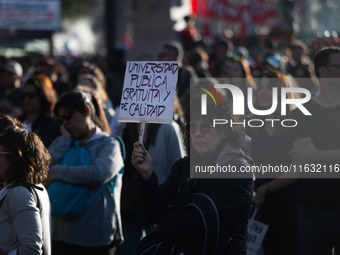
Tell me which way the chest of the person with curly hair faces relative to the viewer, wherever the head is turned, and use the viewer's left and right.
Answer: facing to the left of the viewer

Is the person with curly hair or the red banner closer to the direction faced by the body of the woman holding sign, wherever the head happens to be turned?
the person with curly hair

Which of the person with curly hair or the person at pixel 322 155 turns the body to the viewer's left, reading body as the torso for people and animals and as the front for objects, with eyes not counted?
the person with curly hair

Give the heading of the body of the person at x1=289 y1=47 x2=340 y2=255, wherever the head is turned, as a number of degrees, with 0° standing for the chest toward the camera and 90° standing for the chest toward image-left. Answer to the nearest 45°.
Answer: approximately 315°

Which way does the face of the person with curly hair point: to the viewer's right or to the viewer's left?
to the viewer's left

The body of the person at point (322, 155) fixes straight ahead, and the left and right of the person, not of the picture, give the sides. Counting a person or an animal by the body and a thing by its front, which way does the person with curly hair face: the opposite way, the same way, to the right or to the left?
to the right

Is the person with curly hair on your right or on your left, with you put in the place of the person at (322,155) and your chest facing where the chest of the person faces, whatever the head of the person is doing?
on your right

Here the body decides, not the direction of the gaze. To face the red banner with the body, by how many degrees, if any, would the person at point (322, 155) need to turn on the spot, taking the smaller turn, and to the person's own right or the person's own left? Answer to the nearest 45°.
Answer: approximately 135° to the person's own left

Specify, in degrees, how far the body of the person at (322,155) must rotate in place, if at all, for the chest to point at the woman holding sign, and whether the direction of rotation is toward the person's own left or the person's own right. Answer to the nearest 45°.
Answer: approximately 90° to the person's own right

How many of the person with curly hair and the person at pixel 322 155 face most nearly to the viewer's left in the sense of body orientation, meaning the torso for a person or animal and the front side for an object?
1

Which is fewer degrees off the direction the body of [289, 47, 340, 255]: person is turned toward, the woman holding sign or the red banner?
the woman holding sign

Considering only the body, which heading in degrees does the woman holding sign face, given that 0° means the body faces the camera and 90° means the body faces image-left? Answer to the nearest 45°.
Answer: approximately 45°
